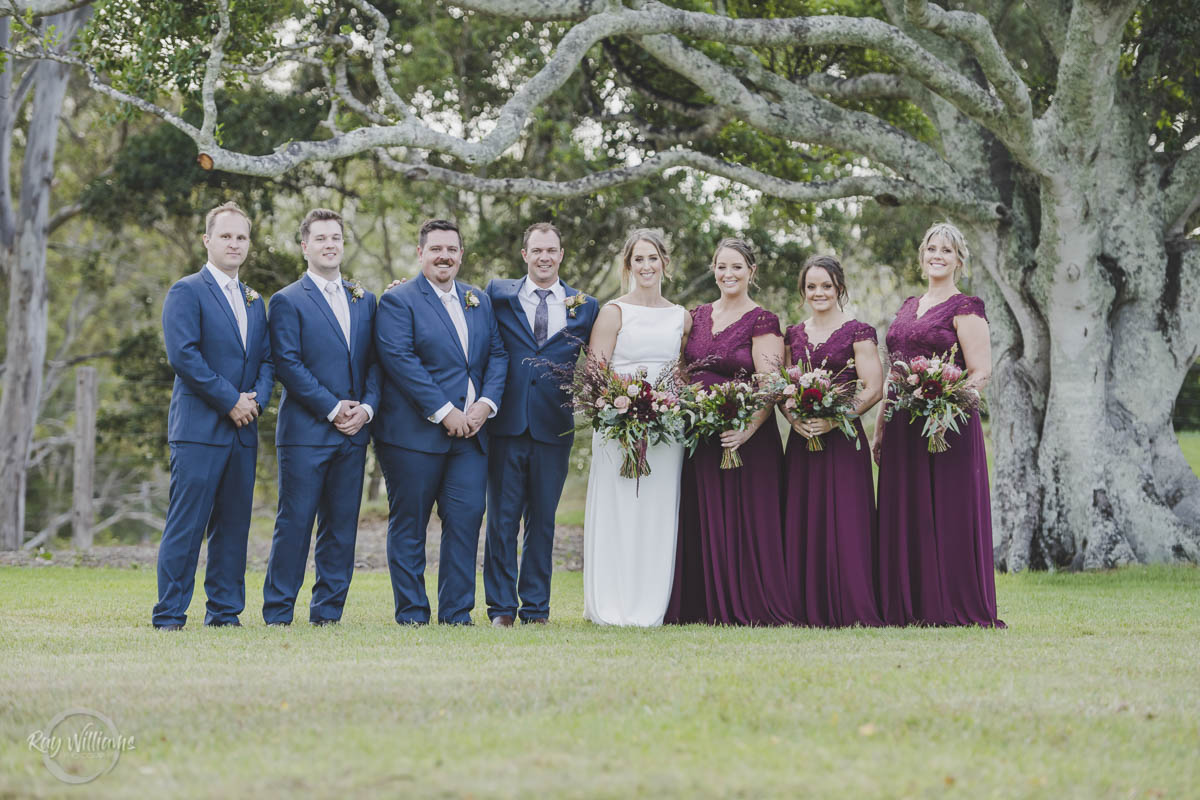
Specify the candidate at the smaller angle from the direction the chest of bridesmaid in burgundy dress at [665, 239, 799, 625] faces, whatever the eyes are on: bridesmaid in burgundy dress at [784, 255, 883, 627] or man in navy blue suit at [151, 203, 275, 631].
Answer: the man in navy blue suit

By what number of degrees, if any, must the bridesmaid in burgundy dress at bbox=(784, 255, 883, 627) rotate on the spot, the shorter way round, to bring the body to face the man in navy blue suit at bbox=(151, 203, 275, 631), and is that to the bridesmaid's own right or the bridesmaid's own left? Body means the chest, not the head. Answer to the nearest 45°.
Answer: approximately 45° to the bridesmaid's own right

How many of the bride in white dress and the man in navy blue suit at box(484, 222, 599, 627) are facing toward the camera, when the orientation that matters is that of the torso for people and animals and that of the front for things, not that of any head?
2

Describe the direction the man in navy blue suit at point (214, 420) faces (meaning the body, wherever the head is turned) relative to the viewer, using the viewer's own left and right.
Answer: facing the viewer and to the right of the viewer

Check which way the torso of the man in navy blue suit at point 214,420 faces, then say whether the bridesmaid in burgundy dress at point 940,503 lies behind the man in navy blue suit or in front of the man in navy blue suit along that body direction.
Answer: in front

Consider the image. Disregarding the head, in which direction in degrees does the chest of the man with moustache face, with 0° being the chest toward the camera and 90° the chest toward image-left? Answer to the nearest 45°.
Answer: approximately 315°

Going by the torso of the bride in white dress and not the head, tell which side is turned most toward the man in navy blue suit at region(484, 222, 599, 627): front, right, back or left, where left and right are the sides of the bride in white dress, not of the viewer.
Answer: right

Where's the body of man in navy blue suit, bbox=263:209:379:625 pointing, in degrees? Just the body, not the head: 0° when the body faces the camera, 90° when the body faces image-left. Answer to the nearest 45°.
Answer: approximately 315°

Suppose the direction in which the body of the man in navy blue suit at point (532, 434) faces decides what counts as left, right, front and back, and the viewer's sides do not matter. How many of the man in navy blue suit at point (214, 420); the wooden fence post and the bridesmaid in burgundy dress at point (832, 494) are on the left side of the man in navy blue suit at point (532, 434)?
1

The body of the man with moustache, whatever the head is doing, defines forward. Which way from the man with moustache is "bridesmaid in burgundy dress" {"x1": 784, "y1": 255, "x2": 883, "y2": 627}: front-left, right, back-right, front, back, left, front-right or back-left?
front-left

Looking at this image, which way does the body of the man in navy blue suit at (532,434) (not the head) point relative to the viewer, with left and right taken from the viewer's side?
facing the viewer

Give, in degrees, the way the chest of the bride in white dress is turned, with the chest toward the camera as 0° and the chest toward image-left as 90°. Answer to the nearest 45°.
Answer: approximately 0°
